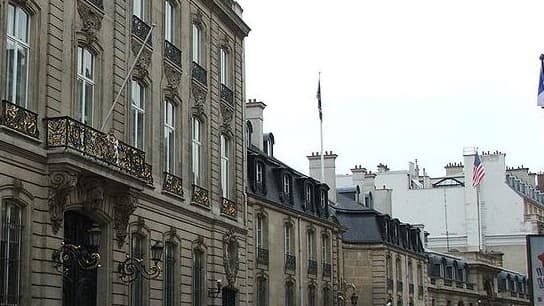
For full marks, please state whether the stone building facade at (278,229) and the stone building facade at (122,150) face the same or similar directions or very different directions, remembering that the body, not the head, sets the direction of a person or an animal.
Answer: same or similar directions

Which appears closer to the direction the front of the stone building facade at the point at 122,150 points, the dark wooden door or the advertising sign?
the advertising sign

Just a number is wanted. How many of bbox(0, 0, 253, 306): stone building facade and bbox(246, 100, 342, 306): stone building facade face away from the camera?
0

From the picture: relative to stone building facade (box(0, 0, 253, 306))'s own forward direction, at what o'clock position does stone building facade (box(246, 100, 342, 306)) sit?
stone building facade (box(246, 100, 342, 306)) is roughly at 8 o'clock from stone building facade (box(0, 0, 253, 306)).

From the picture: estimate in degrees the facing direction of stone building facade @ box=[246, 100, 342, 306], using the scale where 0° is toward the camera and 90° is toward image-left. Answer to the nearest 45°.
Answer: approximately 315°

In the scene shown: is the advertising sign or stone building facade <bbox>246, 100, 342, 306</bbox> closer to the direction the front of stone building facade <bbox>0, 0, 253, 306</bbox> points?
the advertising sign

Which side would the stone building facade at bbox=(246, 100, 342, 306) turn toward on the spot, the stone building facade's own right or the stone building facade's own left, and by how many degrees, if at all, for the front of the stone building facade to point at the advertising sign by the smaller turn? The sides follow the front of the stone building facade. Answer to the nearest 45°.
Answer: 0° — it already faces it

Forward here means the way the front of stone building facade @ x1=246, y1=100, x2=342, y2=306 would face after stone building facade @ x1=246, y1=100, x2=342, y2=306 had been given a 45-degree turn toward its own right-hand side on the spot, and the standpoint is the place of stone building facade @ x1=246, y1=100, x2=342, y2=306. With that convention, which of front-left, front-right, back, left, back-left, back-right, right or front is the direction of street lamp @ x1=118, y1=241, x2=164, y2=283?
front

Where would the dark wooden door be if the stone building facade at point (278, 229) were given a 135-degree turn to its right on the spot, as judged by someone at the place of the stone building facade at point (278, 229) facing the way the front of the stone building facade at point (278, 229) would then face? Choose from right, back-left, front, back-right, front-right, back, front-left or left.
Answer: left

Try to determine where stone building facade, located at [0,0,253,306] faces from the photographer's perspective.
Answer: facing the viewer and to the right of the viewer

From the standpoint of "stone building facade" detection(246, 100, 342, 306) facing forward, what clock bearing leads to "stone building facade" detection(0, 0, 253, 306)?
"stone building facade" detection(0, 0, 253, 306) is roughly at 2 o'clock from "stone building facade" detection(246, 100, 342, 306).

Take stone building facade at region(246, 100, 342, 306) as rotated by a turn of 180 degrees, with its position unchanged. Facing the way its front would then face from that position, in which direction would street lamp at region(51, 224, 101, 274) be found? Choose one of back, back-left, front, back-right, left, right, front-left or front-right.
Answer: back-left
